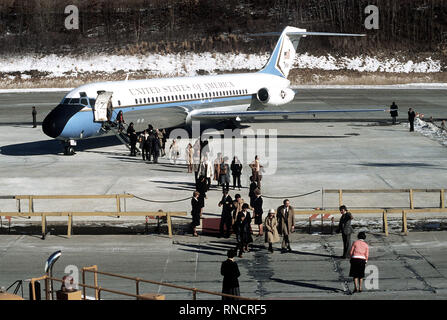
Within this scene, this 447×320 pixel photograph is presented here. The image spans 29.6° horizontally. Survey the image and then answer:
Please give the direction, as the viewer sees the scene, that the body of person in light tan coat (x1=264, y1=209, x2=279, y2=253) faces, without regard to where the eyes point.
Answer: toward the camera

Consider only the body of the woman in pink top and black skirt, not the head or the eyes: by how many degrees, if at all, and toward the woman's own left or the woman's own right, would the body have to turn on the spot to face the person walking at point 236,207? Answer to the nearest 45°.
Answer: approximately 45° to the woman's own left

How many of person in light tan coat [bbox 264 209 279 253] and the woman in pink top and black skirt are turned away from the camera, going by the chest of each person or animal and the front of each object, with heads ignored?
1

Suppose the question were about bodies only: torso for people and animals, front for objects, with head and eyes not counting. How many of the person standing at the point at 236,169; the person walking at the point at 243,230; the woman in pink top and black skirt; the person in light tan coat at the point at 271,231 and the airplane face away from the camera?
1

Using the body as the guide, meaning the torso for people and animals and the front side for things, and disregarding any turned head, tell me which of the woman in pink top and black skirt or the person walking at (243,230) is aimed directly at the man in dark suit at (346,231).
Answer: the woman in pink top and black skirt

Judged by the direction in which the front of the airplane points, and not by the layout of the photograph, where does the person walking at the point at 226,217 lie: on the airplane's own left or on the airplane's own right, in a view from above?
on the airplane's own left

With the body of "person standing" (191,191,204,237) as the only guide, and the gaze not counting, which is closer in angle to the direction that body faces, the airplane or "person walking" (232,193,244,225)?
the person walking

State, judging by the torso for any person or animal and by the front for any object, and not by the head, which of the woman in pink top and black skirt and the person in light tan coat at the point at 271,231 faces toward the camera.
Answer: the person in light tan coat

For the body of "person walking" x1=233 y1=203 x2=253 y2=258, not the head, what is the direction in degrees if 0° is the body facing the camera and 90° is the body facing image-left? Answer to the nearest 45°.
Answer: approximately 45°

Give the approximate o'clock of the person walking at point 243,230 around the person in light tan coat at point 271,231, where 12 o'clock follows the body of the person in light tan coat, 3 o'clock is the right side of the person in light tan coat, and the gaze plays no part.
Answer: The person walking is roughly at 3 o'clock from the person in light tan coat.

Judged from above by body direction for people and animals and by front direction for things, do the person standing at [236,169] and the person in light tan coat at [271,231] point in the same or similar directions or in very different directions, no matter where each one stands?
same or similar directions

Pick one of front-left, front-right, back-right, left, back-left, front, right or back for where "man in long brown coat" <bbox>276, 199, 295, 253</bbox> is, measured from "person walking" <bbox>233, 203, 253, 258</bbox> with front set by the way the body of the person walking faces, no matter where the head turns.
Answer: back-left

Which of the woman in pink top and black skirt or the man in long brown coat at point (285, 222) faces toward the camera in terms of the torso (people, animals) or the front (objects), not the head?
the man in long brown coat

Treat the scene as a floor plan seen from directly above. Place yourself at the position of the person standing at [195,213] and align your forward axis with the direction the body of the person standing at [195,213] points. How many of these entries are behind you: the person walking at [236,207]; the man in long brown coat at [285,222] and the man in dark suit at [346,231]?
0

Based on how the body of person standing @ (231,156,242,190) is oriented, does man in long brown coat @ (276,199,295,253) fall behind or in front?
in front

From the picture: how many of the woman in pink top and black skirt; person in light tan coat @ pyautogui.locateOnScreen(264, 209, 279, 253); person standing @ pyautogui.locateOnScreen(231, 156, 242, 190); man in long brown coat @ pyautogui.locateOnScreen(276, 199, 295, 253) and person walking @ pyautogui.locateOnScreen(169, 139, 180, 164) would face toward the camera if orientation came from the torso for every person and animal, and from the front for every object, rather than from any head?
4

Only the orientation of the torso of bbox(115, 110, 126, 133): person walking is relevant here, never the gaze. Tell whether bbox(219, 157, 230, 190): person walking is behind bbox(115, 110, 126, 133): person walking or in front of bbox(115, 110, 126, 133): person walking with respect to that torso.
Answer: in front

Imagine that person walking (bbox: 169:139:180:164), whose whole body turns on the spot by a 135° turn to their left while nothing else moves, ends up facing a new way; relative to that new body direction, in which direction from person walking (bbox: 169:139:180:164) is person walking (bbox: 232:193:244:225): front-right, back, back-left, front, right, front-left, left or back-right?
back-right

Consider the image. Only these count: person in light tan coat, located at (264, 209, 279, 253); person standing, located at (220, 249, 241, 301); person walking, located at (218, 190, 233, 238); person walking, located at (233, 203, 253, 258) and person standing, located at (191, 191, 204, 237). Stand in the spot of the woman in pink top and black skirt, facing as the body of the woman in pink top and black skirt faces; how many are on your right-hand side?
0
